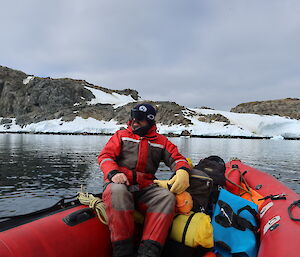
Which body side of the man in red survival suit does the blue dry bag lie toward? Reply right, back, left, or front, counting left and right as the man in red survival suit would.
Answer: left

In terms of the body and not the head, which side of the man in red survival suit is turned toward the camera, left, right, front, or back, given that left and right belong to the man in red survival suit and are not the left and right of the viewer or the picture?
front

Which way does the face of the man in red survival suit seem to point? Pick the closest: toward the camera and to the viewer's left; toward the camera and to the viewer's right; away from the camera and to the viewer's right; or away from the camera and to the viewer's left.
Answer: toward the camera and to the viewer's left

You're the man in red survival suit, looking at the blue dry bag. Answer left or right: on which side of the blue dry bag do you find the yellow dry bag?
right

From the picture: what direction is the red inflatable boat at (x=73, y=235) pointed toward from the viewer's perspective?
away from the camera
